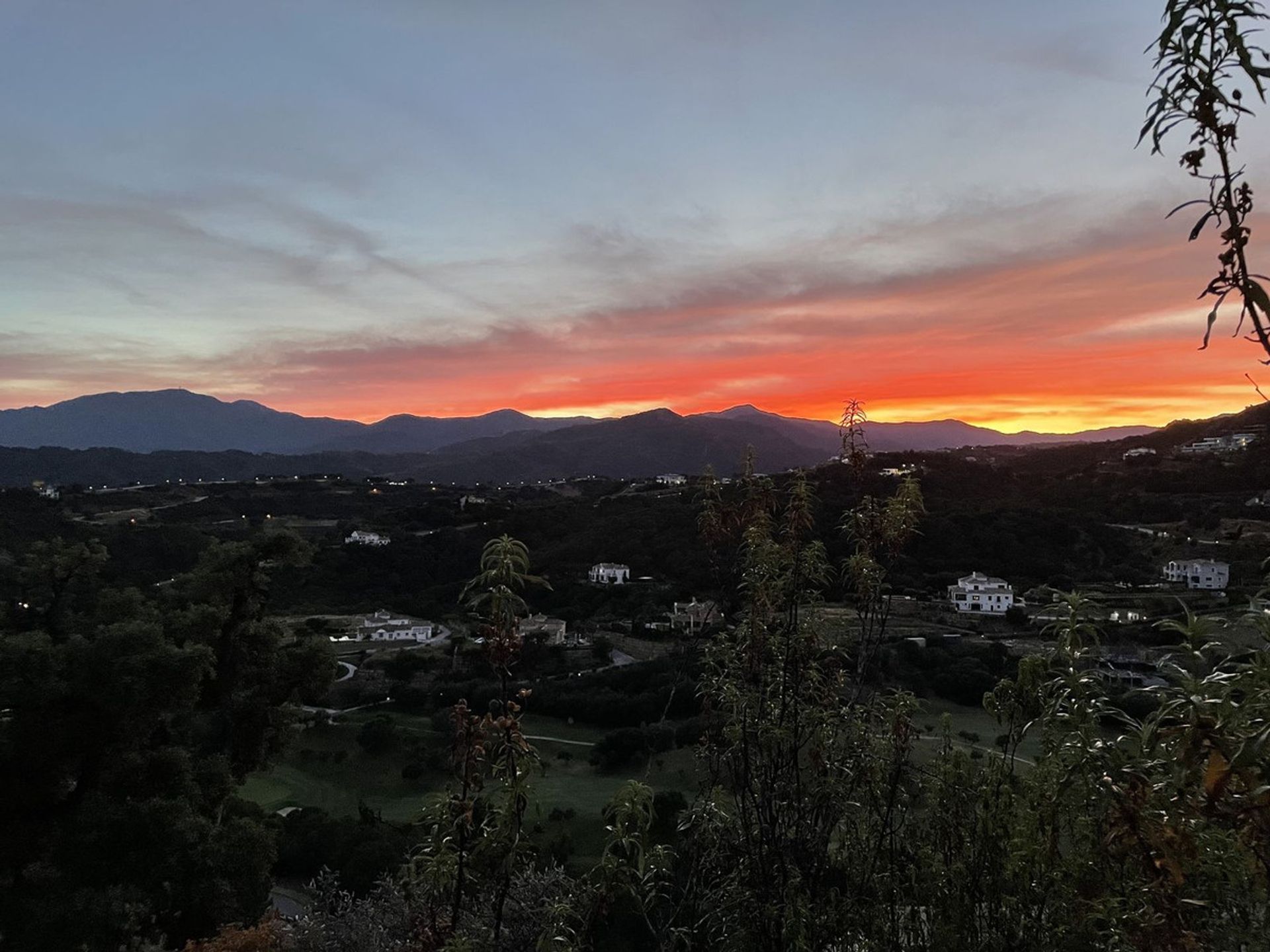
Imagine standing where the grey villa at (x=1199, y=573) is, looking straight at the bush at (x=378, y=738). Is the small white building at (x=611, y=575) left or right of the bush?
right

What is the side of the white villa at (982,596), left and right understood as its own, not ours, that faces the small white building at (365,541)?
right

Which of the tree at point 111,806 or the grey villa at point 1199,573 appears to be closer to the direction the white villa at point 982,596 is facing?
the tree

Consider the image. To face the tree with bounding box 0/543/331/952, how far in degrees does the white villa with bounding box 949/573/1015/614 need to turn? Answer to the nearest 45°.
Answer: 0° — it already faces it

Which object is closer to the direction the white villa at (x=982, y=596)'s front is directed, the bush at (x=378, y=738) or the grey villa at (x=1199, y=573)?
the bush

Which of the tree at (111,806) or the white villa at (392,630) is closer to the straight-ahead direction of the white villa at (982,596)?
the tree

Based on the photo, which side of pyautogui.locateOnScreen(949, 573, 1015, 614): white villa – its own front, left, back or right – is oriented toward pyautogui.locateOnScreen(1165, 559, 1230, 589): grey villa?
left

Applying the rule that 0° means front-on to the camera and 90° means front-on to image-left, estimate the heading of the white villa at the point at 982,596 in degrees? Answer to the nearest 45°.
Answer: approximately 0°

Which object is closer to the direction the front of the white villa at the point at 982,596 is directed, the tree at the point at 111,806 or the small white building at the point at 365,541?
the tree

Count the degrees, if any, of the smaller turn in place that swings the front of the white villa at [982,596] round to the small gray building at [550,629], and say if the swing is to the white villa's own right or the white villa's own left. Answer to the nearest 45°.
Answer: approximately 90° to the white villa's own right

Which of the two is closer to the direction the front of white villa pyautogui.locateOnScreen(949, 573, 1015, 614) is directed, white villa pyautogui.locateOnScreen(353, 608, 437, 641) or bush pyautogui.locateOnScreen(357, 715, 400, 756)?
the bush
